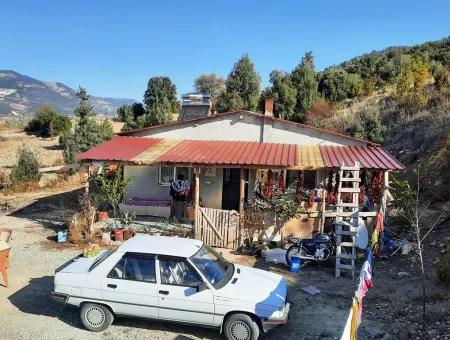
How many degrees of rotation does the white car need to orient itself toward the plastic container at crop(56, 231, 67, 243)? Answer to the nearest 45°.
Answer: approximately 135° to its left

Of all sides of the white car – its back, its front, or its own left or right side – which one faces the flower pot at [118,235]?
left

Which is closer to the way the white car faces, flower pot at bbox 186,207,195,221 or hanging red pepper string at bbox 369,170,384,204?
the hanging red pepper string

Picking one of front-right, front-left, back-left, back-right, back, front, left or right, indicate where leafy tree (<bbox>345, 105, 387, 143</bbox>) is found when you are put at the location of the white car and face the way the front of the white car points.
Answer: front-left

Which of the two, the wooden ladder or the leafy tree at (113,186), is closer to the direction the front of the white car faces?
the wooden ladder

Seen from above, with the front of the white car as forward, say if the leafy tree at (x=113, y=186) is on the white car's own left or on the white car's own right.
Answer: on the white car's own left

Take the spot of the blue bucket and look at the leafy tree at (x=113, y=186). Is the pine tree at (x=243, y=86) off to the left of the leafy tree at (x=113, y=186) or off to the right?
right

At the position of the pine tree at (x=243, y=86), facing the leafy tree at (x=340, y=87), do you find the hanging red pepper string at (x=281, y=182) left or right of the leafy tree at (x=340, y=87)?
right

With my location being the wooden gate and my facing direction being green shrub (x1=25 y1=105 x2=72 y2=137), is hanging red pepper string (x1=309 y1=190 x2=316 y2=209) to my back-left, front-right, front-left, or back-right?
back-right

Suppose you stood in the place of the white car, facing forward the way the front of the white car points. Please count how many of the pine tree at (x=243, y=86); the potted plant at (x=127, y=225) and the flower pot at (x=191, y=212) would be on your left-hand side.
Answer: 3

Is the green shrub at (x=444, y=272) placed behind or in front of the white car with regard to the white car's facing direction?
in front

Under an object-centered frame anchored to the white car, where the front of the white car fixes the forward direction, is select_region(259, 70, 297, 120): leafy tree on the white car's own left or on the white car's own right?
on the white car's own left

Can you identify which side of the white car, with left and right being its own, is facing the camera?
right

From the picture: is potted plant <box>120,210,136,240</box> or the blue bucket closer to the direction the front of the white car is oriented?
the blue bucket

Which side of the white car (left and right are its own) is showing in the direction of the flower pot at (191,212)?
left

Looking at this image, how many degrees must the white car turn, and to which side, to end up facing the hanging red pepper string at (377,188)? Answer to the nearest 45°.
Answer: approximately 45° to its left
